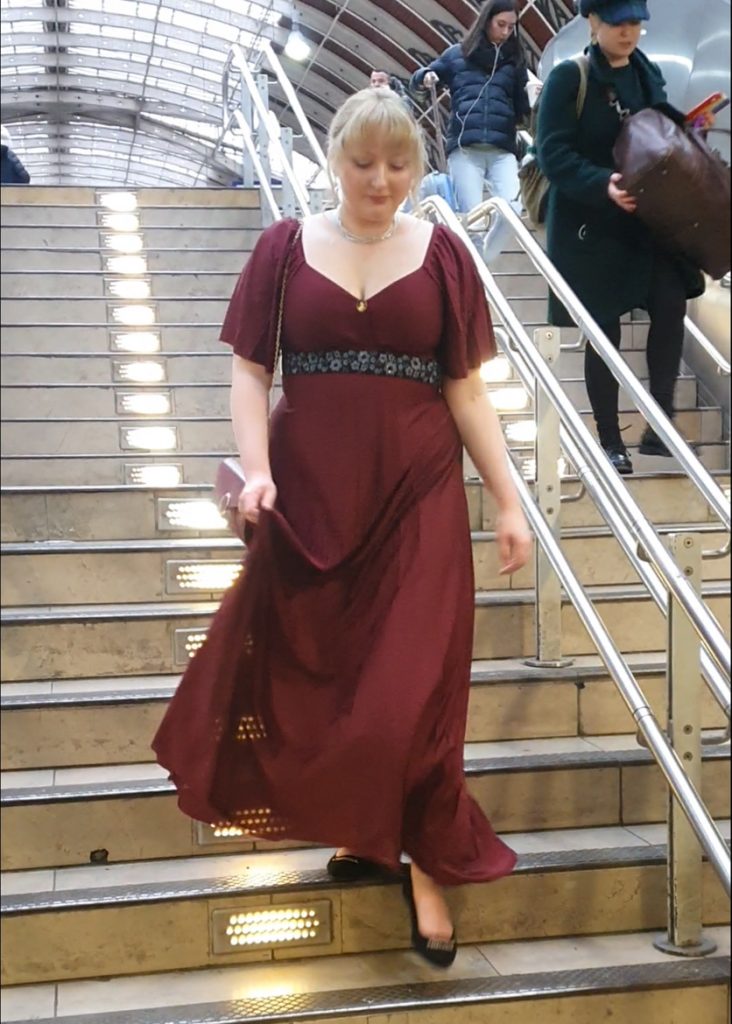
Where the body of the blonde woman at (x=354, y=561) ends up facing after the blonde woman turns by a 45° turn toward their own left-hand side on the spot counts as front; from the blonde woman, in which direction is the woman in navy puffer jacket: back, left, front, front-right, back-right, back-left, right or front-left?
back-left

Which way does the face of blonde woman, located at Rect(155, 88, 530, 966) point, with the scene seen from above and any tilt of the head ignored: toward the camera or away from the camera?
toward the camera

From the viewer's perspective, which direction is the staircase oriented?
toward the camera

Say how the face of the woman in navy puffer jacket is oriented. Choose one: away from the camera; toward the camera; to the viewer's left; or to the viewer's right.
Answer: toward the camera

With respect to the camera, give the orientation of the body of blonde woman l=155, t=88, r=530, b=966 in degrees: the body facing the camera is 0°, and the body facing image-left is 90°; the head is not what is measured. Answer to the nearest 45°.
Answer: approximately 0°

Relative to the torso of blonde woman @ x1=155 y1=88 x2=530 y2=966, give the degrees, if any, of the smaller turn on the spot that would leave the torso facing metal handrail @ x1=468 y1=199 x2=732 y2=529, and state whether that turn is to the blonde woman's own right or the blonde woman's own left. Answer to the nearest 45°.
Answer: approximately 135° to the blonde woman's own left
